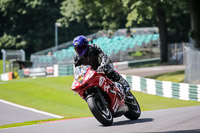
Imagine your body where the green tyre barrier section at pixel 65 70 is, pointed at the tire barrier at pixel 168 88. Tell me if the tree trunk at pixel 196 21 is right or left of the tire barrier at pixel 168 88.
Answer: left

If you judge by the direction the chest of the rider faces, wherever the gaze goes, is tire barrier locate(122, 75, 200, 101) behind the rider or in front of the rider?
behind

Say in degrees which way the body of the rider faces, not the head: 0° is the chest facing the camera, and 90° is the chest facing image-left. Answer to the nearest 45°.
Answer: approximately 45°

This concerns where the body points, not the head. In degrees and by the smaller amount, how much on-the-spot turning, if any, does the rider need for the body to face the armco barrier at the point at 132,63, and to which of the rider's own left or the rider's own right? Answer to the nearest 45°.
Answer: approximately 135° to the rider's own right

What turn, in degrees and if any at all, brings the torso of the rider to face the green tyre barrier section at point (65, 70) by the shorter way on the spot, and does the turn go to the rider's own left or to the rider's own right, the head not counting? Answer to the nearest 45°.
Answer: approximately 135° to the rider's own right

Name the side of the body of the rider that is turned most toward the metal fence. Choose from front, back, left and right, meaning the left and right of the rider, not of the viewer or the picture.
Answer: back

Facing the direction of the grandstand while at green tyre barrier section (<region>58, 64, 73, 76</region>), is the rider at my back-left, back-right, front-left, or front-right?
back-right
